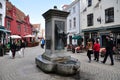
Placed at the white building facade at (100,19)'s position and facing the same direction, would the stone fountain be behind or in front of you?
in front

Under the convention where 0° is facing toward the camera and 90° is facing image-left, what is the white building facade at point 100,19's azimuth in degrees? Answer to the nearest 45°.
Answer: approximately 45°
